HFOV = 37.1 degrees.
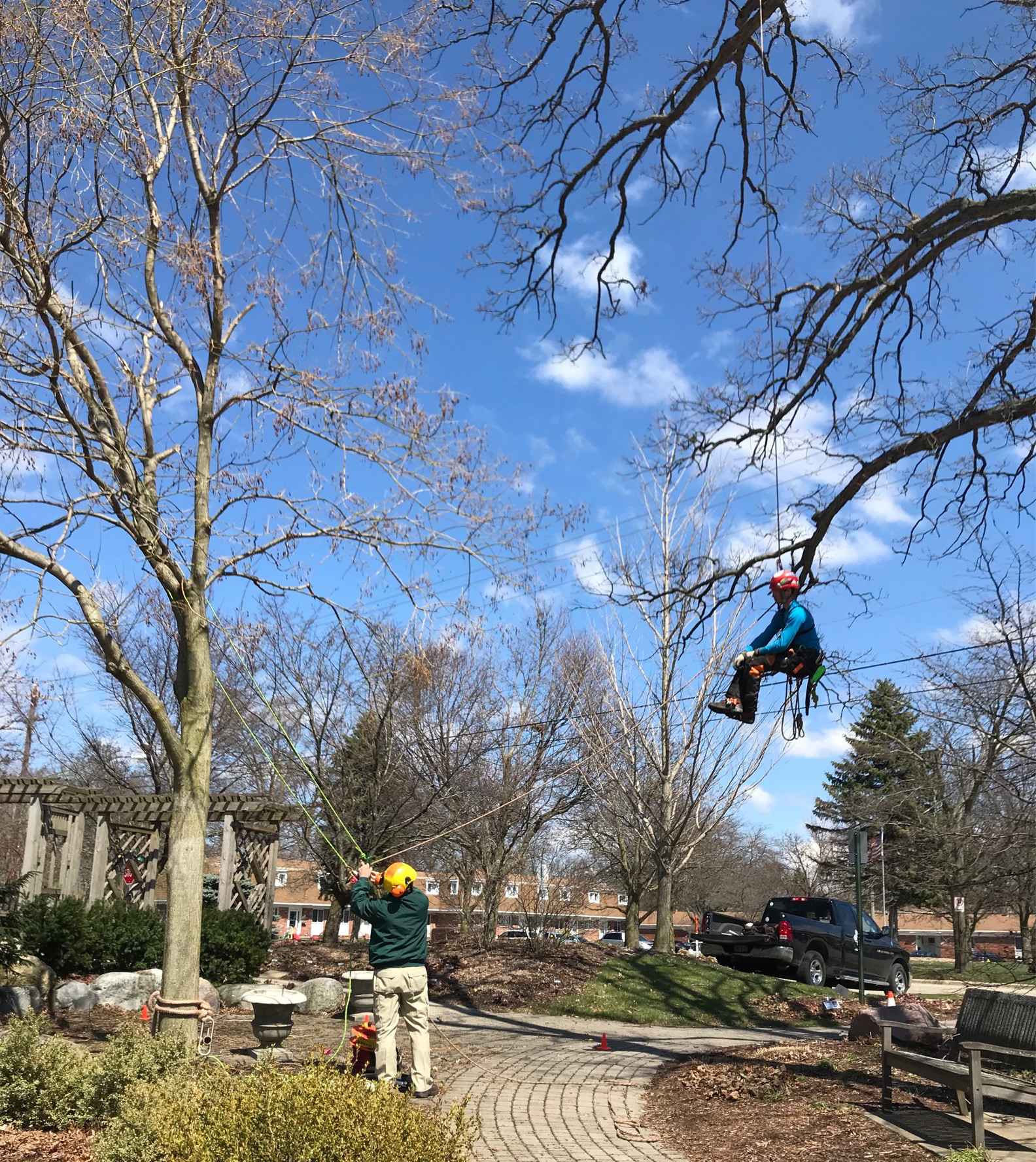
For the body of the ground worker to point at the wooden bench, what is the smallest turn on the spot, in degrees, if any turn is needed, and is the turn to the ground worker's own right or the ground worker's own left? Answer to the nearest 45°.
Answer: approximately 90° to the ground worker's own right

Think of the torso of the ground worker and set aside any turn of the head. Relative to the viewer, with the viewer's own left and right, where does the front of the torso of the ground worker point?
facing away from the viewer

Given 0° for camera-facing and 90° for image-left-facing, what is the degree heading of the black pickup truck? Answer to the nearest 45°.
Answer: approximately 225°

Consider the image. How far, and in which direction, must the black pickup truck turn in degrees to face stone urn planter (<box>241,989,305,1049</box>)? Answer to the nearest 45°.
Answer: approximately 135° to its right

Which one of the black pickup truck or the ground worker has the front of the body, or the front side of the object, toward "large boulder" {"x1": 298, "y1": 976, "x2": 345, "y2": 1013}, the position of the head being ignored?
the ground worker

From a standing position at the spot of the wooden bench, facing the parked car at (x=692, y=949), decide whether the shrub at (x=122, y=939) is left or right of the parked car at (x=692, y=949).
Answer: left
